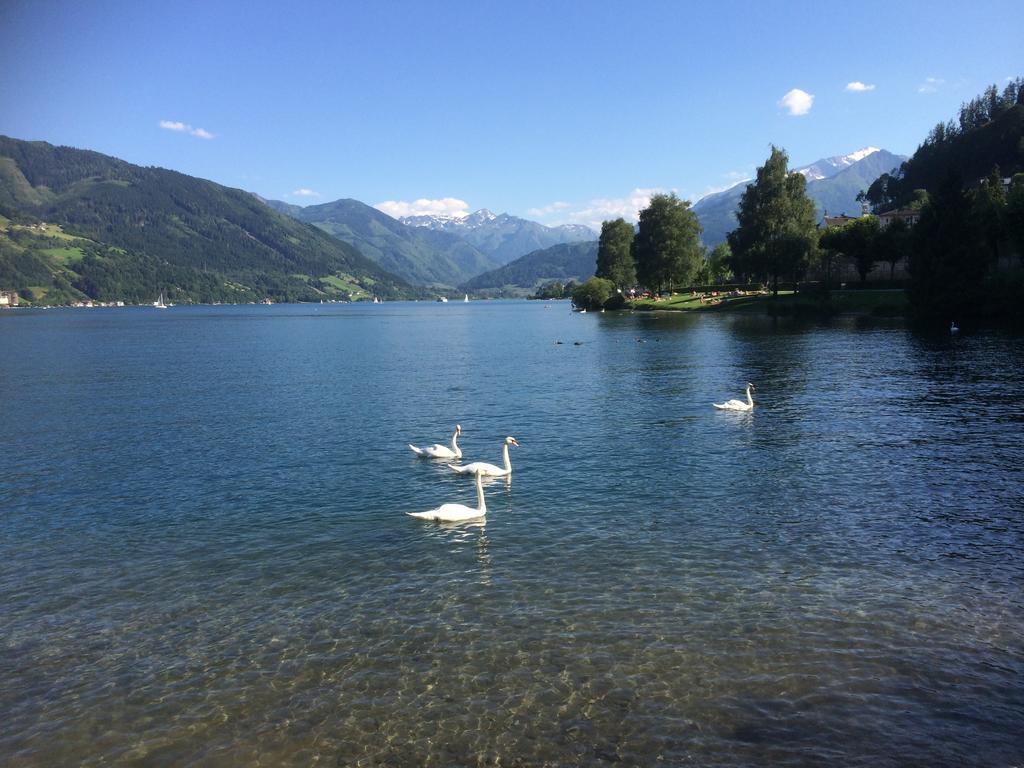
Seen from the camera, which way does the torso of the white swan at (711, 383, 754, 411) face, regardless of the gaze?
to the viewer's right

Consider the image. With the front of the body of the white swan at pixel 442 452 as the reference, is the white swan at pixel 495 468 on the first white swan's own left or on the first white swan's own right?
on the first white swan's own right

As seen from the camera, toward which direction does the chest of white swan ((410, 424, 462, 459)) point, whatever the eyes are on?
to the viewer's right

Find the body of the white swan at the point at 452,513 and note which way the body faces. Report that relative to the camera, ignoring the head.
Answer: to the viewer's right

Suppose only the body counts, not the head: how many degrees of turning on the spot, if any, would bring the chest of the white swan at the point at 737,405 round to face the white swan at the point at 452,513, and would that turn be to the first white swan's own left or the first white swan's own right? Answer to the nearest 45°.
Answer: approximately 90° to the first white swan's own right

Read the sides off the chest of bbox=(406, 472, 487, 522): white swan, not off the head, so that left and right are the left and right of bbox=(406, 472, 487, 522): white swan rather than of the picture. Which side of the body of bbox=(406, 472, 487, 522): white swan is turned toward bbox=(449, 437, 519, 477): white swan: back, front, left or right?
left

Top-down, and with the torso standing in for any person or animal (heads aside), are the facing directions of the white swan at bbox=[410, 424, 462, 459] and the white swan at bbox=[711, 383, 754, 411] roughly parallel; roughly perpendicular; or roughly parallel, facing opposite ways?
roughly parallel

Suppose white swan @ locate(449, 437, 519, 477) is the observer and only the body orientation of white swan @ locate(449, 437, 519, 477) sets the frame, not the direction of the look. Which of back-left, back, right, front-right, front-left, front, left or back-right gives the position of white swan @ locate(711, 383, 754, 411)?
front-left

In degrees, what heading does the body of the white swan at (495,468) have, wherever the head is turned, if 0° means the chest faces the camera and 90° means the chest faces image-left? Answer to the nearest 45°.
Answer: approximately 270°

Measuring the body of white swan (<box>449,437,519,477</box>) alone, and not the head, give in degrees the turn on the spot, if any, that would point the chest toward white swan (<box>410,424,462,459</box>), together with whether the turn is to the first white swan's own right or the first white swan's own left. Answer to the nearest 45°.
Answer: approximately 135° to the first white swan's own left

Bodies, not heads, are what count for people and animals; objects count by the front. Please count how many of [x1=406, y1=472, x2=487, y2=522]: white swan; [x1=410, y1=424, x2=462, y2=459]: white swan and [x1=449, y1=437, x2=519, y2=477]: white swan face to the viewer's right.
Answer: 3

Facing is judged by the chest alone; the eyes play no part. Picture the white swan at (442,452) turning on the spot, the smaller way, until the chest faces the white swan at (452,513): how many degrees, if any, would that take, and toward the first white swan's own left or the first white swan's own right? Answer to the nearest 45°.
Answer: approximately 90° to the first white swan's own right

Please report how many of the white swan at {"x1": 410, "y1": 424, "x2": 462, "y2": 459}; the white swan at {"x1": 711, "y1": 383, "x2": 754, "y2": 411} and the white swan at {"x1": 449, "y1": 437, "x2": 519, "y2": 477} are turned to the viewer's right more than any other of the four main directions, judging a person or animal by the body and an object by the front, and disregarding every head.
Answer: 3

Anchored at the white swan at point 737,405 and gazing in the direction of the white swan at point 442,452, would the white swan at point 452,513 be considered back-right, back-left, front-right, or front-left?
front-left

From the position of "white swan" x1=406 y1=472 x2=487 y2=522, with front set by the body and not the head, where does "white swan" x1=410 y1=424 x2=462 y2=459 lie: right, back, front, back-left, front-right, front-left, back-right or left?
left
